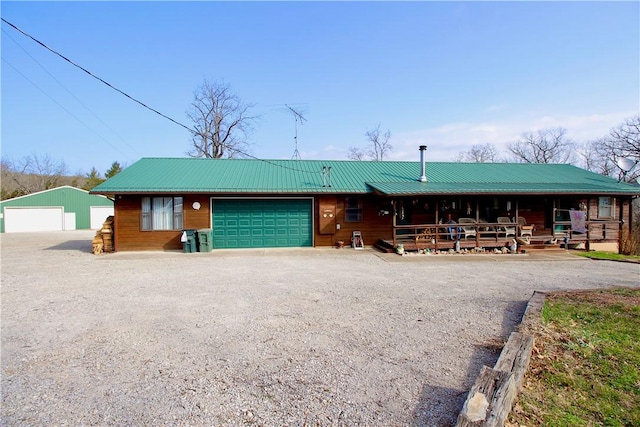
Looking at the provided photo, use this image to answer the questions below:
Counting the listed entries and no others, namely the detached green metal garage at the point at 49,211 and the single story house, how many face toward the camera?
2

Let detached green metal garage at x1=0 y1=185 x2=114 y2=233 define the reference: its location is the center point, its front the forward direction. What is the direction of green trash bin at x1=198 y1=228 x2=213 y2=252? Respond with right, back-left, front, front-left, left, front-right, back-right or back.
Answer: front

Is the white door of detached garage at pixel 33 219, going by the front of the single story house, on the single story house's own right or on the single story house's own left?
on the single story house's own right

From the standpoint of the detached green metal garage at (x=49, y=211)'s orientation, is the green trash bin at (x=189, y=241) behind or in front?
in front

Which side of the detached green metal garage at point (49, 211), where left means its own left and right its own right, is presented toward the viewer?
front

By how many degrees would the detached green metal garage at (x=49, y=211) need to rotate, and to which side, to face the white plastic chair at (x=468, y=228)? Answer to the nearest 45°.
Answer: approximately 45° to its left

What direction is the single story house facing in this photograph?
toward the camera

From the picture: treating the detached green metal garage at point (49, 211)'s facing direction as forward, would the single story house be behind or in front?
in front

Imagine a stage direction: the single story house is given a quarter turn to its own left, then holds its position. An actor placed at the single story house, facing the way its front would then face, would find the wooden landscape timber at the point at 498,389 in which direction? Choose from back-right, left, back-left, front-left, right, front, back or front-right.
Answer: right
